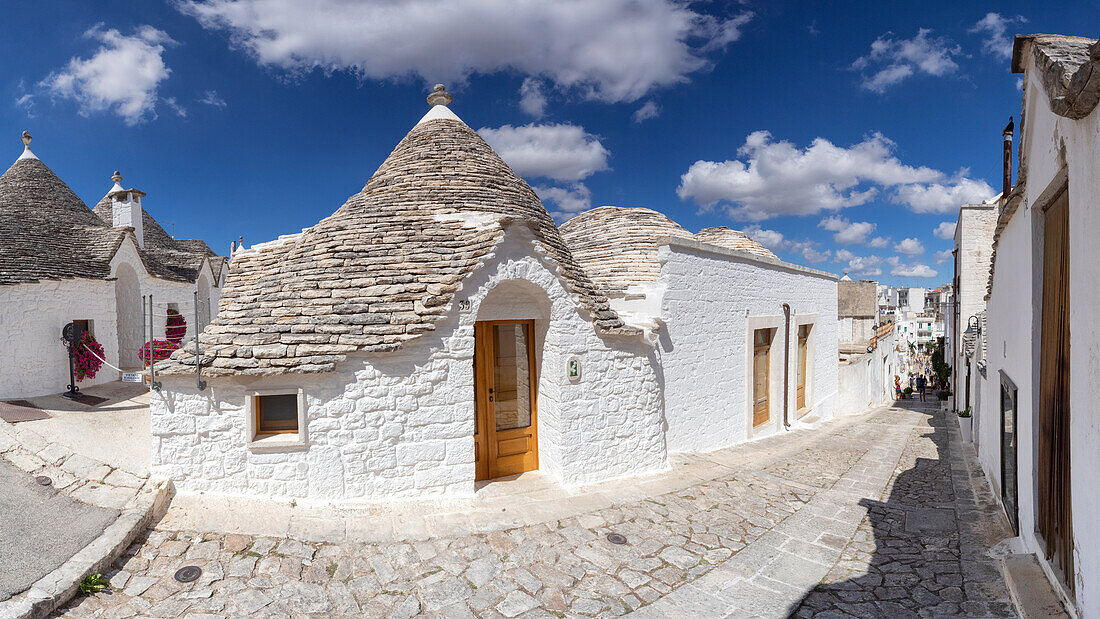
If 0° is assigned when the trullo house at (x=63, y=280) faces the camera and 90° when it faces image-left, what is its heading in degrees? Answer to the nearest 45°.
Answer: approximately 315°

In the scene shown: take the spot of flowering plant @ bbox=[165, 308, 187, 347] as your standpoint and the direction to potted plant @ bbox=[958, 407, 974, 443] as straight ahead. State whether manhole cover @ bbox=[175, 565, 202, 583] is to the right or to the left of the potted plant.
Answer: right

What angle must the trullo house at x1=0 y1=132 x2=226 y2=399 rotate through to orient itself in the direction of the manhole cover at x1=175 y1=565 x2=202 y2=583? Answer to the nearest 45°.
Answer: approximately 45° to its right

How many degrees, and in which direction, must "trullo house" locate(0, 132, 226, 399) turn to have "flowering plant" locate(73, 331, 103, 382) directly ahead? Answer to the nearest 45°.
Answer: approximately 45° to its right
